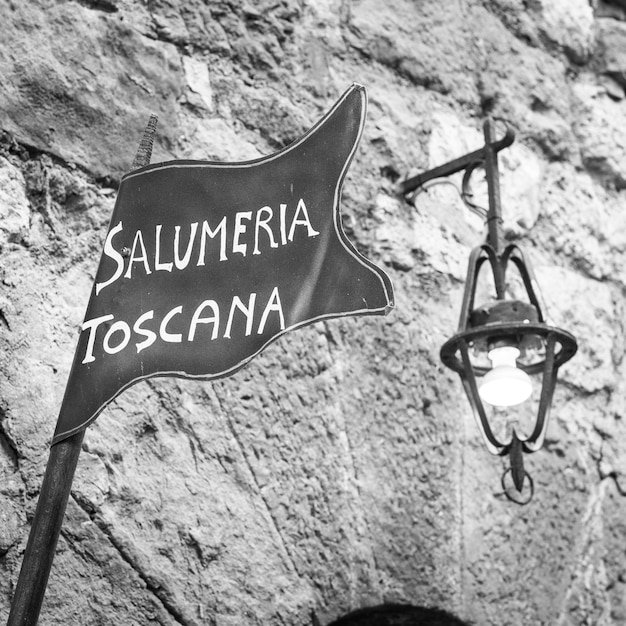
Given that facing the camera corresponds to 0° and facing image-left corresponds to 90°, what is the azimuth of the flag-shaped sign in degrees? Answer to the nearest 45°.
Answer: approximately 0°

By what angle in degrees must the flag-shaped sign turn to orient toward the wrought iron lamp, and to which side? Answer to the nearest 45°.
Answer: approximately 135° to its left
